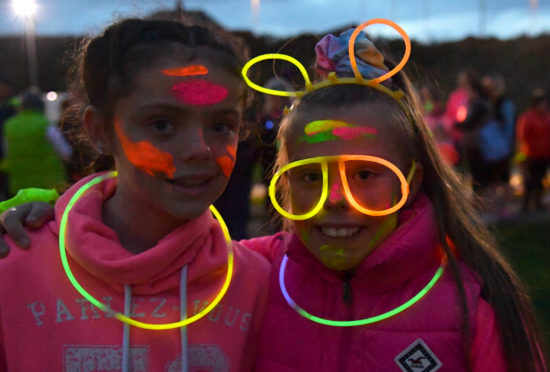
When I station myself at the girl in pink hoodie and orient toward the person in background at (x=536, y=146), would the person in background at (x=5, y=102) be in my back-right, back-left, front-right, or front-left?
front-left

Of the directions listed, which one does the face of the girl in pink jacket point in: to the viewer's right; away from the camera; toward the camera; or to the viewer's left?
toward the camera

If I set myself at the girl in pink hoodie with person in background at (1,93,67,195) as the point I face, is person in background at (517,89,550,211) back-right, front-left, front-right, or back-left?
front-right
